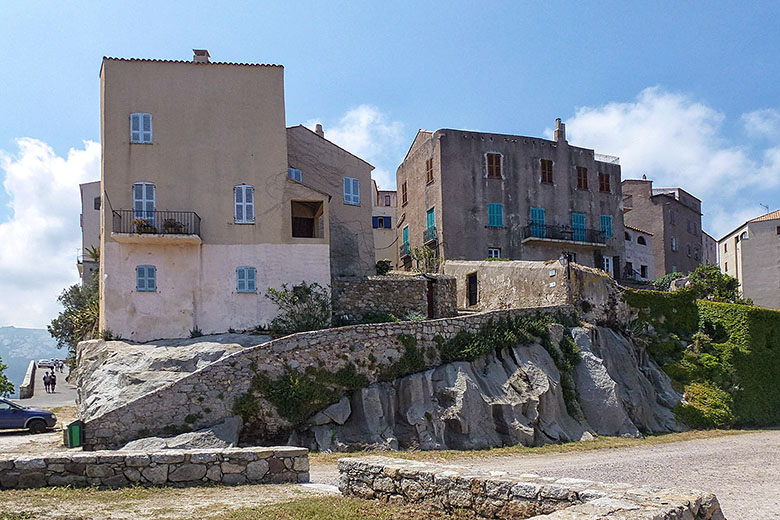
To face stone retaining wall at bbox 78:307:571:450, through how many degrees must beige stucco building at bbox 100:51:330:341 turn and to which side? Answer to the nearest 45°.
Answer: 0° — it already faces it

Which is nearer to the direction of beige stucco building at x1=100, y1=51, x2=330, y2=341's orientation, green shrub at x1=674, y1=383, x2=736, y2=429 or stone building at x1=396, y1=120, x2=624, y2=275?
the green shrub

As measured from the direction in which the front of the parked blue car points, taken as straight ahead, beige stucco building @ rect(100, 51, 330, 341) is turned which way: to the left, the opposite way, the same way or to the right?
to the right

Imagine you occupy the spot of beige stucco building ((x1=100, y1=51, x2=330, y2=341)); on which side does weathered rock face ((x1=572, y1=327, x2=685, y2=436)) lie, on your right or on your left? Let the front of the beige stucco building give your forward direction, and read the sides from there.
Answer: on your left

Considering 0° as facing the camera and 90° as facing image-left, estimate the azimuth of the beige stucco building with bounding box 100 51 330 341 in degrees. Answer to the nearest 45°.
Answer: approximately 0°

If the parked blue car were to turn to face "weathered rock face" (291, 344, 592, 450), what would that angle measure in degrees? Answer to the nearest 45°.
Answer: approximately 45° to its right

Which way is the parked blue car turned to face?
to the viewer's right

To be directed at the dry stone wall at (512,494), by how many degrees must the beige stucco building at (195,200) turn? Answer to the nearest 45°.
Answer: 0° — it already faces it
